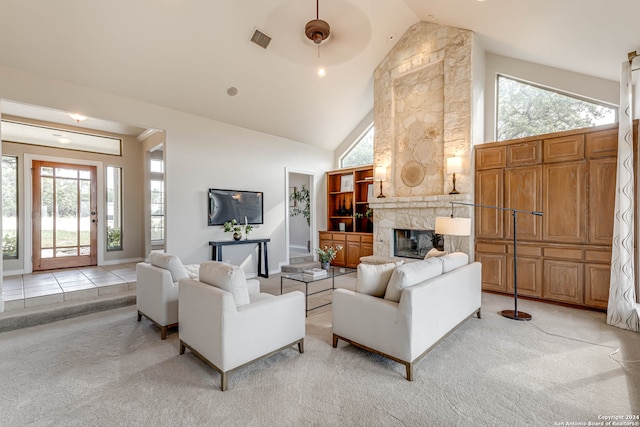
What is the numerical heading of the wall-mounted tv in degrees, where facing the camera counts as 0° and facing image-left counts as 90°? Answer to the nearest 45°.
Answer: approximately 315°

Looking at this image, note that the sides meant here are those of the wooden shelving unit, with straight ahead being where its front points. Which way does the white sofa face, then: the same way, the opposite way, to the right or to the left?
to the right

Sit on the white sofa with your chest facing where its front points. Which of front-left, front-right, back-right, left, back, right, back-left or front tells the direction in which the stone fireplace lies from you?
front-right

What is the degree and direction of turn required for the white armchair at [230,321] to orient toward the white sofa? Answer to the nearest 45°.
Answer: approximately 45° to its right

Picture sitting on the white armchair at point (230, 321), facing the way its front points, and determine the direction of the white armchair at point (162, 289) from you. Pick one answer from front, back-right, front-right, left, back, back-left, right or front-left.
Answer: left

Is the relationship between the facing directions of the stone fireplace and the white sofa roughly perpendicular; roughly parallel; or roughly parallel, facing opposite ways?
roughly perpendicular

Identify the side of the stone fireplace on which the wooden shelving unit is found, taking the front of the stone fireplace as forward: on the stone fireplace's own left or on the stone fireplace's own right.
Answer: on the stone fireplace's own right
